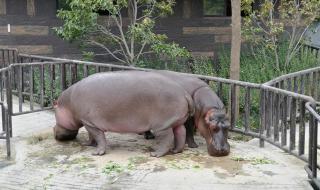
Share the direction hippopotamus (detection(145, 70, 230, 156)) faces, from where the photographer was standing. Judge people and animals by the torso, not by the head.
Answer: facing the viewer and to the right of the viewer
